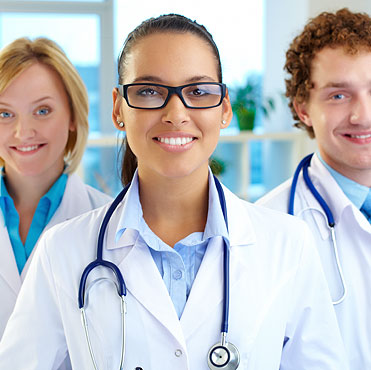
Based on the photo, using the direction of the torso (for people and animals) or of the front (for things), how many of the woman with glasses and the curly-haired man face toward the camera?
2

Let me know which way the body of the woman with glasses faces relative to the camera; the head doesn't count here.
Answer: toward the camera

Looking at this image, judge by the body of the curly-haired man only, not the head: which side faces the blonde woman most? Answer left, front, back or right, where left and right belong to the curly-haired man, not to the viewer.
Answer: right

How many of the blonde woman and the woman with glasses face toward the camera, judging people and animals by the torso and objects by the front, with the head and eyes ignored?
2

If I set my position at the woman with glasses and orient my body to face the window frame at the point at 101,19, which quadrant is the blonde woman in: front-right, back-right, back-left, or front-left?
front-left

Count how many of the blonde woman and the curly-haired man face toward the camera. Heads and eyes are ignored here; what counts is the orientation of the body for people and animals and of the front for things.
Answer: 2

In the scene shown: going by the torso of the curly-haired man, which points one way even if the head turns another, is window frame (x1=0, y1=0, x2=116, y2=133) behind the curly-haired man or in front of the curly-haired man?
behind

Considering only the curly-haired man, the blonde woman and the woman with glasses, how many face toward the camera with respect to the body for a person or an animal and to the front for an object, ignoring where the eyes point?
3

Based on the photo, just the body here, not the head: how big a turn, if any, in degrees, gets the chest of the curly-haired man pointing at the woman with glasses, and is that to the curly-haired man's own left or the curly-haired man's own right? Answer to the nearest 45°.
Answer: approximately 45° to the curly-haired man's own right

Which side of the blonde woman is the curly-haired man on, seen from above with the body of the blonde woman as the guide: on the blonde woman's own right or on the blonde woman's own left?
on the blonde woman's own left

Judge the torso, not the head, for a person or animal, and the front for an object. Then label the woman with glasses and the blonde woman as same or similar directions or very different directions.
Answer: same or similar directions

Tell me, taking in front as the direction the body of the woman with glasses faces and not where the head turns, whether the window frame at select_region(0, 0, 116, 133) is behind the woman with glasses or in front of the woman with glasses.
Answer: behind

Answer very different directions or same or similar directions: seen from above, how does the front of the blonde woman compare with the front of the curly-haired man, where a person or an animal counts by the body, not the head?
same or similar directions

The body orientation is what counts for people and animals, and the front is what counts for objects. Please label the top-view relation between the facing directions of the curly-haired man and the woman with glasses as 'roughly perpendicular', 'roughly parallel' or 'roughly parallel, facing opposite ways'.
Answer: roughly parallel

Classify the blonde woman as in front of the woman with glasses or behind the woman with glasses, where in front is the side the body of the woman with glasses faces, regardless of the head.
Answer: behind

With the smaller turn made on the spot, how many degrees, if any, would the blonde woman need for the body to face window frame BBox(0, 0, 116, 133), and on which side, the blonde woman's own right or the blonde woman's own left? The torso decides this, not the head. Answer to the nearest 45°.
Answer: approximately 180°
